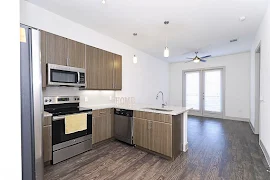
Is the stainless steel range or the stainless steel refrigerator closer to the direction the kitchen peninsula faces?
the stainless steel refrigerator

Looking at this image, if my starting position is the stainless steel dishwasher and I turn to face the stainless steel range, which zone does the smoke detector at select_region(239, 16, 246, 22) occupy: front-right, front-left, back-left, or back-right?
back-left

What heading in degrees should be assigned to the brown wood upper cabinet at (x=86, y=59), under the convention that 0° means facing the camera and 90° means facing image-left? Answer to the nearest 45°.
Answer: approximately 315°

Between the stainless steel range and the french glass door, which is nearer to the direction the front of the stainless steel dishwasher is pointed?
the stainless steel range

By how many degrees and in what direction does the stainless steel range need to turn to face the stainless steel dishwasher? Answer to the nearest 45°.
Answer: approximately 45° to its left

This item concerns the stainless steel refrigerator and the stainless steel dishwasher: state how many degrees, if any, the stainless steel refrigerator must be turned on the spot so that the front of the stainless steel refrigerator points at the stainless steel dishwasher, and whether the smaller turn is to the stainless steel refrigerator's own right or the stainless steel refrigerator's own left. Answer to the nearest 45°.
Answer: approximately 90° to the stainless steel refrigerator's own left
